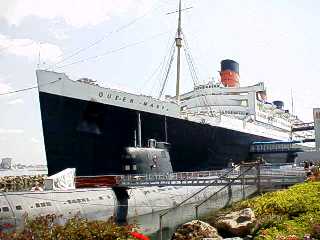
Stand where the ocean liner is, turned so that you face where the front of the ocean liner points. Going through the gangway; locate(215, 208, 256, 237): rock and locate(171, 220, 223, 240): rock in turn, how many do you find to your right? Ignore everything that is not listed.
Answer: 0

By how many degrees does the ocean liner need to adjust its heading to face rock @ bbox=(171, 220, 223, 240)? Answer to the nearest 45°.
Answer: approximately 45° to its left

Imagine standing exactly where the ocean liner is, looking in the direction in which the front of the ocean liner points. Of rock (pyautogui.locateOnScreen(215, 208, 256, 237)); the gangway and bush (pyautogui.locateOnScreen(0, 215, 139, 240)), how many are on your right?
0

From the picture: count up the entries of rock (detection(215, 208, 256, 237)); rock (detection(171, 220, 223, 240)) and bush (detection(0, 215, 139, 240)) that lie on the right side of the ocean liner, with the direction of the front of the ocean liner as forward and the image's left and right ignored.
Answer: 0

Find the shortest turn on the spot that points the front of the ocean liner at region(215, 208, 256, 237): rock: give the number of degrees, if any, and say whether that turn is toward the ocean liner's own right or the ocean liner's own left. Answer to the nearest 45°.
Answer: approximately 45° to the ocean liner's own left

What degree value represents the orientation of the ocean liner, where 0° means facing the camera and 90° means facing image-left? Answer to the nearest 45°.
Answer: approximately 45°

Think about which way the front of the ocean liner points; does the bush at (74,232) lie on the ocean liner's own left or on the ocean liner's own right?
on the ocean liner's own left

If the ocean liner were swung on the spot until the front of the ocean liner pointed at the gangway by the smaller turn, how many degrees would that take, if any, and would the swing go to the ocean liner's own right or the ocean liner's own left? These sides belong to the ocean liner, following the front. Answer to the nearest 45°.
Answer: approximately 90° to the ocean liner's own left
